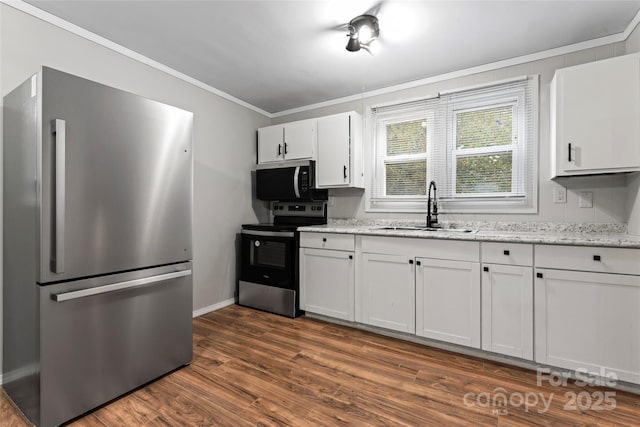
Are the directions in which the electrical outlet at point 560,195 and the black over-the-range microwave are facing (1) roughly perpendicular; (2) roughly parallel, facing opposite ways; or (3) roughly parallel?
roughly parallel

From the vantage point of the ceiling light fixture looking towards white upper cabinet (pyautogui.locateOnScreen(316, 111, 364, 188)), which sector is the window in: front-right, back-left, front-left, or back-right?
front-right

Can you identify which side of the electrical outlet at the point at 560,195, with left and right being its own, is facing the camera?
front

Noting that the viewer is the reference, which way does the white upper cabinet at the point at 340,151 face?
facing the viewer and to the left of the viewer

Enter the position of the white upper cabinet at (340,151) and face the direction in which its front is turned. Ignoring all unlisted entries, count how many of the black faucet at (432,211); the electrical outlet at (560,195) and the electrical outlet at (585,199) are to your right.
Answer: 0

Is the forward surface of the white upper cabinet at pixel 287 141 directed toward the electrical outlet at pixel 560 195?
no

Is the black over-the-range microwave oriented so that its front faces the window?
no

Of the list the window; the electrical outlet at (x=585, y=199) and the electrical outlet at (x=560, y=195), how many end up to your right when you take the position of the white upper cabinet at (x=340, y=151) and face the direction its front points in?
0

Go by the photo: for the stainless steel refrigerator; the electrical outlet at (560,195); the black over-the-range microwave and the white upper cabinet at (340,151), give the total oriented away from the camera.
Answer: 0

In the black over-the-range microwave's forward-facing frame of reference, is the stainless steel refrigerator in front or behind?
in front

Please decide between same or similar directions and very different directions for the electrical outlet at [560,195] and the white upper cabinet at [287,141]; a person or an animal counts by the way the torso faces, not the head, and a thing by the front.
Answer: same or similar directions

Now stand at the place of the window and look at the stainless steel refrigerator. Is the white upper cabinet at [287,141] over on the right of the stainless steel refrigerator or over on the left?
right

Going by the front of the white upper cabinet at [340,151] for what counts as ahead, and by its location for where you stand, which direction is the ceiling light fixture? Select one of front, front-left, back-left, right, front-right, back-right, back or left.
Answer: front-left

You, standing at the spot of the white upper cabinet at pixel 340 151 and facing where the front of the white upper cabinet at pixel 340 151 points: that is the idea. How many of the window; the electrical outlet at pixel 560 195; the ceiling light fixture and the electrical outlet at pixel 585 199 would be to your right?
0

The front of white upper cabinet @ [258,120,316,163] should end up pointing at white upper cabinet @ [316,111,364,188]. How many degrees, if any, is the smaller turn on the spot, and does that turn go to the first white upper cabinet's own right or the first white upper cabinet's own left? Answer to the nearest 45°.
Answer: approximately 90° to the first white upper cabinet's own left

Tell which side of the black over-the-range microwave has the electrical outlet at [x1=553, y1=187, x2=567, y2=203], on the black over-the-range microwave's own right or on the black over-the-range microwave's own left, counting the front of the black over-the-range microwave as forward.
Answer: on the black over-the-range microwave's own left

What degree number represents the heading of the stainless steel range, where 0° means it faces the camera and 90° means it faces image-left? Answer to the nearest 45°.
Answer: approximately 45°

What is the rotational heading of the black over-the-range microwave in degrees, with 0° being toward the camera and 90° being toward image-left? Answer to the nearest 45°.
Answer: approximately 45°

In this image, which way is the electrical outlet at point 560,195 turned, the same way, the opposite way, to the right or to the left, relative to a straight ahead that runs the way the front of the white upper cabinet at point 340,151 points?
the same way

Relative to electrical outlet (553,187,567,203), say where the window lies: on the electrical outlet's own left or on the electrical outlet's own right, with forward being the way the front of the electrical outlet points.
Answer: on the electrical outlet's own right

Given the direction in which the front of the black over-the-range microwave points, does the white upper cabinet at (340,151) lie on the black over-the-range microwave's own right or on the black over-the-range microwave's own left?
on the black over-the-range microwave's own left
